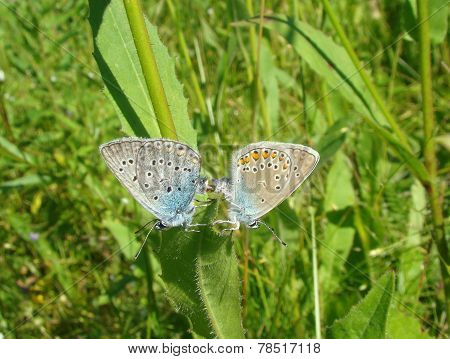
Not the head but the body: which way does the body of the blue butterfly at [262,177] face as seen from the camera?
to the viewer's right

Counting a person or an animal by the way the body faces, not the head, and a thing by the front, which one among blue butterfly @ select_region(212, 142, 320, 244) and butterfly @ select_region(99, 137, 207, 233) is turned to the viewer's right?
the blue butterfly

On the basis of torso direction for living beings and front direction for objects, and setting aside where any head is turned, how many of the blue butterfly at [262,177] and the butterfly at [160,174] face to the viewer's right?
1

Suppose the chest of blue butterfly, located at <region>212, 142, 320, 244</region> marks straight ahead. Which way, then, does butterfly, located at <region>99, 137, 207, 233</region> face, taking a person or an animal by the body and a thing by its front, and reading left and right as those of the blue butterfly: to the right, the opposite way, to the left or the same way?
the opposite way

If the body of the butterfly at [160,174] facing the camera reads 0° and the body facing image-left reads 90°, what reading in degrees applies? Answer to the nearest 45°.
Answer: approximately 90°
